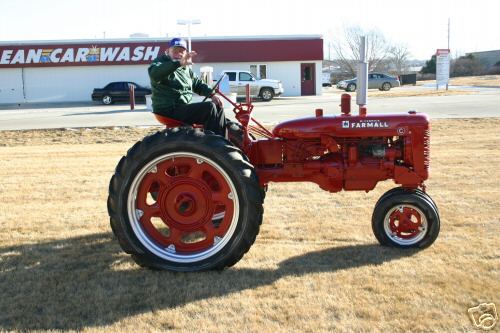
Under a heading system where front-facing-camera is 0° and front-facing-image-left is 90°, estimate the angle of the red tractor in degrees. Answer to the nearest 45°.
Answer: approximately 270°

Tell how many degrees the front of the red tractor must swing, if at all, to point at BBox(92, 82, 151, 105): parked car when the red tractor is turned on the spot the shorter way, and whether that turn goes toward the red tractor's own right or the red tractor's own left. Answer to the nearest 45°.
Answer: approximately 90° to the red tractor's own left

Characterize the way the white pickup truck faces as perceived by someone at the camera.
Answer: facing to the right of the viewer

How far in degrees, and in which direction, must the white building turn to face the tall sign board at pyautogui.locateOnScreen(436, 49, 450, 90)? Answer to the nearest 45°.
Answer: approximately 90° to its left

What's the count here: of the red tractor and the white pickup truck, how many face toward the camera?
0

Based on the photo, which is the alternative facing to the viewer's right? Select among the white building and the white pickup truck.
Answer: the white pickup truck

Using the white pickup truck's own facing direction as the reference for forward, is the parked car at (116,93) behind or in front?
behind

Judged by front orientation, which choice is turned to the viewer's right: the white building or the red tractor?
the red tractor

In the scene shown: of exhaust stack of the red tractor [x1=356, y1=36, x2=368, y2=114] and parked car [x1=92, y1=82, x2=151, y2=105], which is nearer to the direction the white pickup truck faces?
the exhaust stack of the red tractor

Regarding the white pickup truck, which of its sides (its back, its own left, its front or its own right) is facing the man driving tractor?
right

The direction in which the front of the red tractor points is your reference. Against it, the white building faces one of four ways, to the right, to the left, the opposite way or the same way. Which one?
to the right

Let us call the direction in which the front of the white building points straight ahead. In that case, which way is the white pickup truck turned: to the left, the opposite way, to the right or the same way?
to the left

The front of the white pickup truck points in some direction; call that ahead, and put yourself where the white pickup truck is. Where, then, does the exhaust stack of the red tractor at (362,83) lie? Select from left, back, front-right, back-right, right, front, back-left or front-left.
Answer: right

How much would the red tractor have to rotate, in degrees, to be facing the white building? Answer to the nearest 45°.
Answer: approximately 90° to its left

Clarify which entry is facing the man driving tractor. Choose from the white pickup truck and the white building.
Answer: the white building
